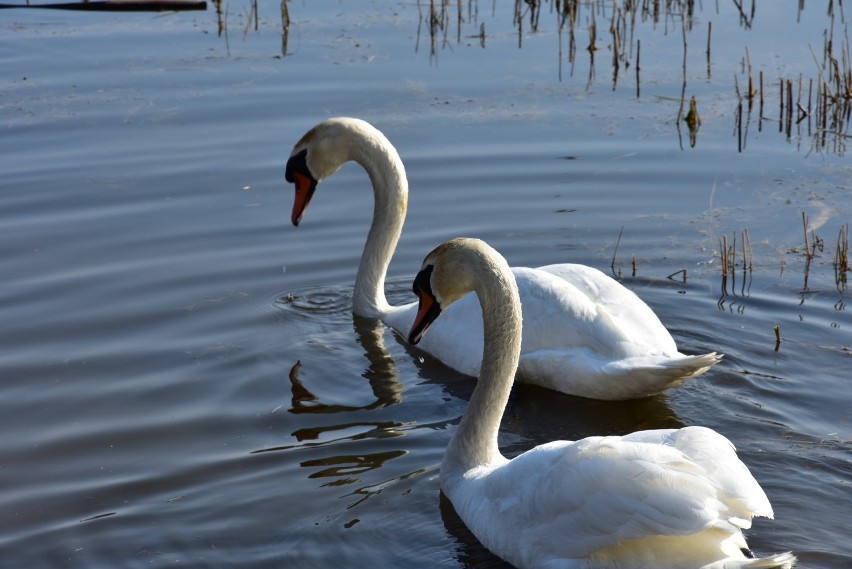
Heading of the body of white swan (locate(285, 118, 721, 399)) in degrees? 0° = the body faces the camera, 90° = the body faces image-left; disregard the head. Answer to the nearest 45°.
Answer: approximately 90°

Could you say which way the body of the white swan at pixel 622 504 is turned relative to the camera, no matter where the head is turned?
to the viewer's left

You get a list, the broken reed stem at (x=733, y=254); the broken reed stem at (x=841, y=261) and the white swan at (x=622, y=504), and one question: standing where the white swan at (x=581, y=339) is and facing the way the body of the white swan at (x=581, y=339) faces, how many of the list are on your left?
1

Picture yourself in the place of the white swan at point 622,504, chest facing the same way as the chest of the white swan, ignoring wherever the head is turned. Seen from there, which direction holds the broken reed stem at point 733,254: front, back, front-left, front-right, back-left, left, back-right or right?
right

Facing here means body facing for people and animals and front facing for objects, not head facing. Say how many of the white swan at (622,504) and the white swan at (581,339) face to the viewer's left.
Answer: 2

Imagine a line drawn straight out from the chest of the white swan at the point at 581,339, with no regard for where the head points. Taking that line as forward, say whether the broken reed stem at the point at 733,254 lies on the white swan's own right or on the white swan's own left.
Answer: on the white swan's own right

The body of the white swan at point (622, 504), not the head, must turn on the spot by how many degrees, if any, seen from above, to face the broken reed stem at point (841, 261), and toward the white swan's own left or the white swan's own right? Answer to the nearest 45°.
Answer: approximately 90° to the white swan's own right

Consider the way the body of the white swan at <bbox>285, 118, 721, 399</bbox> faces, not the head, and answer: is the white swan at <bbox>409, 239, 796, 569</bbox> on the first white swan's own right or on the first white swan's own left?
on the first white swan's own left

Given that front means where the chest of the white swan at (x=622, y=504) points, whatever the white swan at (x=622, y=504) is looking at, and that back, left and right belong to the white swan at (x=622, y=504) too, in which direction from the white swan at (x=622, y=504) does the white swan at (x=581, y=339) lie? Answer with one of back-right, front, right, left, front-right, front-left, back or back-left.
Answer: right

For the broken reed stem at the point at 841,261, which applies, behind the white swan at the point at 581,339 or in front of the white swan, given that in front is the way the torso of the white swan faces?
behind
